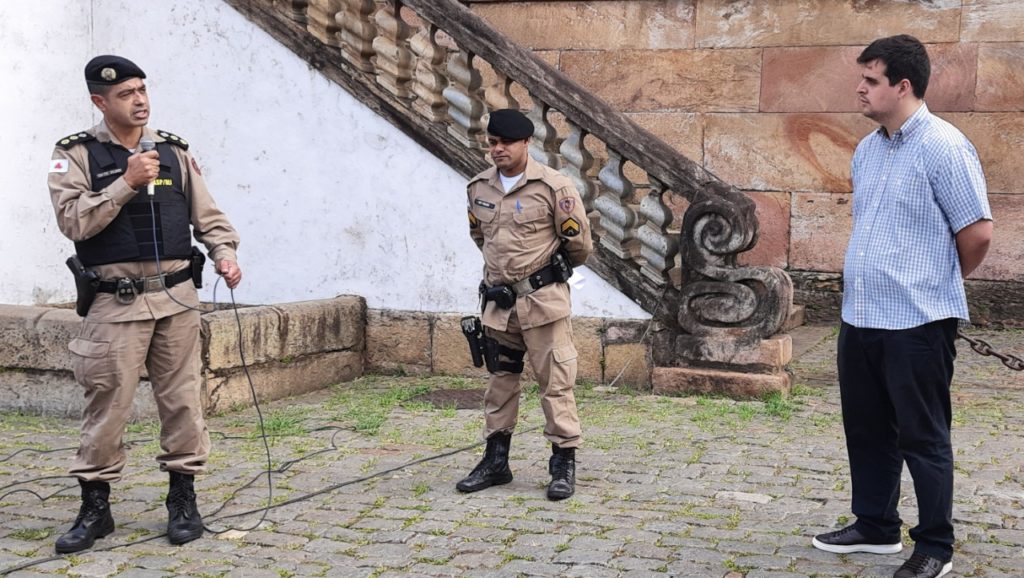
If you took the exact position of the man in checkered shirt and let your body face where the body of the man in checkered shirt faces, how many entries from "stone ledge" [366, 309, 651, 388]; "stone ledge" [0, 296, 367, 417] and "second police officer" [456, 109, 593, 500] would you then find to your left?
0

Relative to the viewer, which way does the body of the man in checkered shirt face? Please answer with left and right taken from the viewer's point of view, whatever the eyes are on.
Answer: facing the viewer and to the left of the viewer

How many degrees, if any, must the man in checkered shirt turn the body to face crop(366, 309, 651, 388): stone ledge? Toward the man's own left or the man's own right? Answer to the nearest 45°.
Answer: approximately 90° to the man's own right

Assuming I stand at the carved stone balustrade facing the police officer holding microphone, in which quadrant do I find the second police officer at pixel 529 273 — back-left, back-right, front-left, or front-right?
front-left

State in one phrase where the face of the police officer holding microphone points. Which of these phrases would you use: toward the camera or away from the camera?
toward the camera

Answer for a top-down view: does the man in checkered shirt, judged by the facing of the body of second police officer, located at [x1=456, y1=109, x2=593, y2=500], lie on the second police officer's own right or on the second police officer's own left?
on the second police officer's own left

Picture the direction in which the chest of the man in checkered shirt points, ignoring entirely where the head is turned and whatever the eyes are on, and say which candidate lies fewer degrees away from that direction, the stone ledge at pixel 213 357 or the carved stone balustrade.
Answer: the stone ledge

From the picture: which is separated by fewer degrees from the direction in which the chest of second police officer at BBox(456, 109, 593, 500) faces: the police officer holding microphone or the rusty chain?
the police officer holding microphone

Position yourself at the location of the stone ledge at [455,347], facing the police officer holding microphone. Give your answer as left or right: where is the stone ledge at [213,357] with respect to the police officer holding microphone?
right

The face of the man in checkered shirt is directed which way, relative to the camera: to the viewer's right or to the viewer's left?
to the viewer's left

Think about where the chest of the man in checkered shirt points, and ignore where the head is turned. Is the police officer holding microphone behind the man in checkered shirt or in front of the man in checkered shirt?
in front

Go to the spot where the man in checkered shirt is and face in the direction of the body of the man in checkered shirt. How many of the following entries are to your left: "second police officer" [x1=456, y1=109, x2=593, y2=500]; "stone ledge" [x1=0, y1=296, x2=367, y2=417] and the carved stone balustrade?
0

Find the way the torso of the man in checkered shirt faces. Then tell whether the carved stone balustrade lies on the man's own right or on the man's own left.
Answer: on the man's own right

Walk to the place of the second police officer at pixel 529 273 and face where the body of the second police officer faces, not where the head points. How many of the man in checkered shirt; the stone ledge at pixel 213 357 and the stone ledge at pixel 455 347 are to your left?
1

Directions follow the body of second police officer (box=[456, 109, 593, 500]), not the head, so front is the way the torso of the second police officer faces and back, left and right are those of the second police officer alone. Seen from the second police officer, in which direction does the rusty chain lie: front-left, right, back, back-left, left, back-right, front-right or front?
back-left
